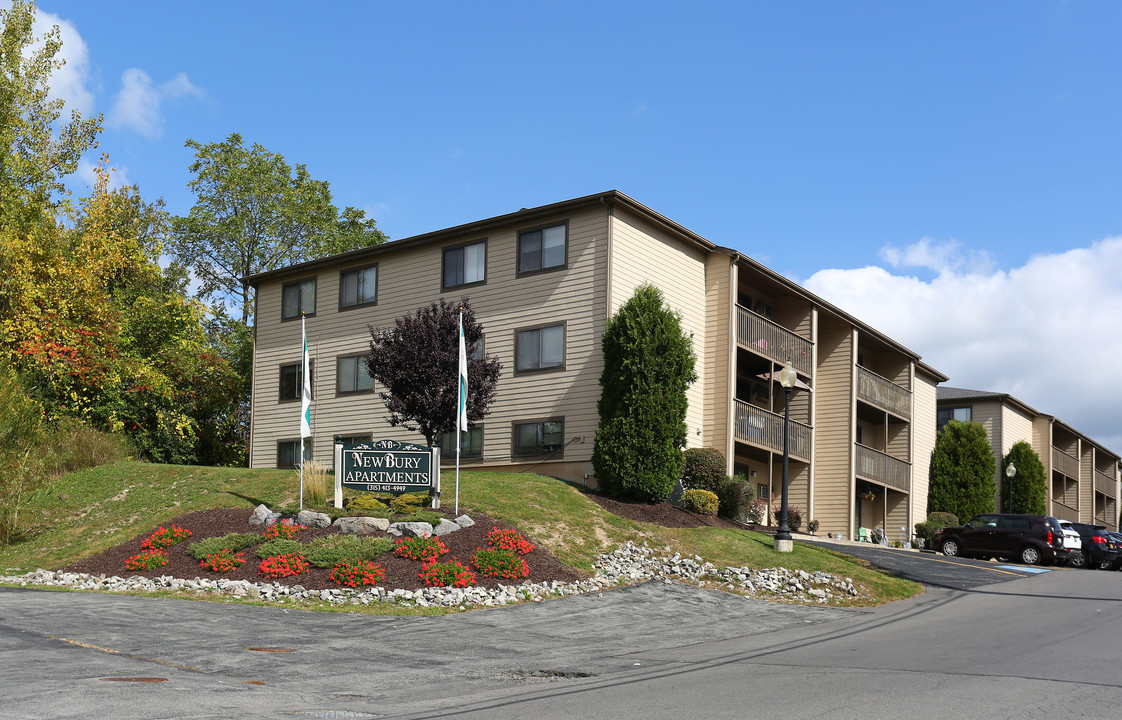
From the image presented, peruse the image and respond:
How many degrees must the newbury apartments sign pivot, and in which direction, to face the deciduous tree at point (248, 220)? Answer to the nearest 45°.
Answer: approximately 180°

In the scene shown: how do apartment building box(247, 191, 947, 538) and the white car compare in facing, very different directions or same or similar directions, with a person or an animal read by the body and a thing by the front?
very different directions

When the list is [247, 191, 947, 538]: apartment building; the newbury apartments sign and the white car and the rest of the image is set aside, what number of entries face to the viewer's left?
1

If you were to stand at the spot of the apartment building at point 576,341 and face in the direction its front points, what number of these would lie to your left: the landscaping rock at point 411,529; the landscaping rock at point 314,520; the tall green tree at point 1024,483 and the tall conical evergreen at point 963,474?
2

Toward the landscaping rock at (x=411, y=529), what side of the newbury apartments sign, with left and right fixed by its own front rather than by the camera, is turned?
front

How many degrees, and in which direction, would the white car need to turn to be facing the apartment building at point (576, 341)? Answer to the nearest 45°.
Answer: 0° — it already faces it

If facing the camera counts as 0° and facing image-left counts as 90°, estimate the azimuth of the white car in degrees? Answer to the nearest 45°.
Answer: approximately 90°

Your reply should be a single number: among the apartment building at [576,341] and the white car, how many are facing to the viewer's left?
1

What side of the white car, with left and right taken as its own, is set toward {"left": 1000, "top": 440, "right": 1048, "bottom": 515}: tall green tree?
right

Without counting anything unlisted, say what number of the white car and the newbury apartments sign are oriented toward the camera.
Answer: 1

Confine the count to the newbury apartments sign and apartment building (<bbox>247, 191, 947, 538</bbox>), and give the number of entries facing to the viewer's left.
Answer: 0

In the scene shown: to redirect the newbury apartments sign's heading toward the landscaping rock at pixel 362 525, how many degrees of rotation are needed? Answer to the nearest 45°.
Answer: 0° — it already faces it

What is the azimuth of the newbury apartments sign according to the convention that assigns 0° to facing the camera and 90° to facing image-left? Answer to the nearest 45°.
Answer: approximately 0°
